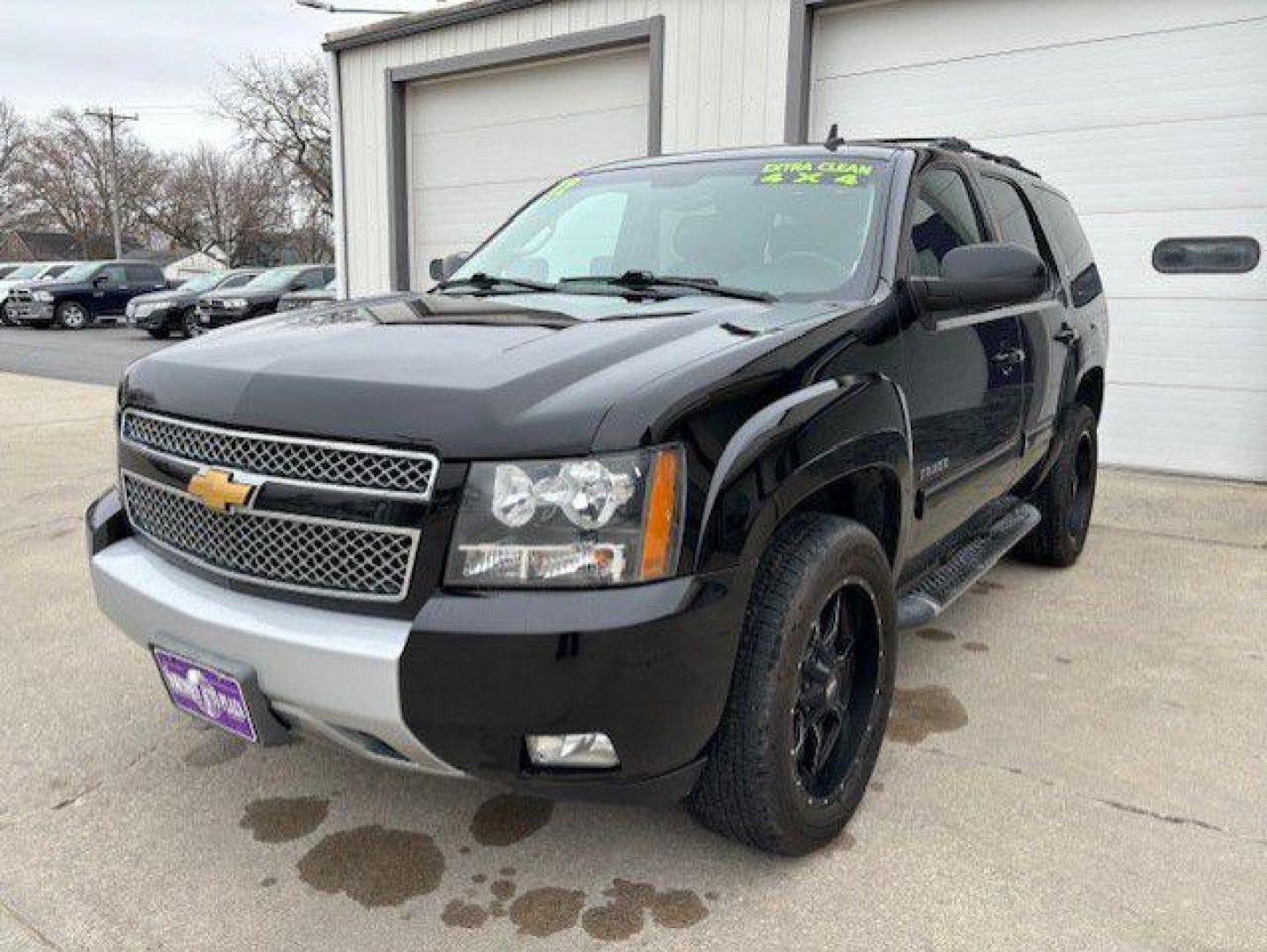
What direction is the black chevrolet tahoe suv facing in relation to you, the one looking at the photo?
facing the viewer and to the left of the viewer

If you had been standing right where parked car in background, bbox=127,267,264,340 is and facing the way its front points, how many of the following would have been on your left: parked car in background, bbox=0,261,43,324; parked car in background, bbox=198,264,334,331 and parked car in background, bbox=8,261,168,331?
1

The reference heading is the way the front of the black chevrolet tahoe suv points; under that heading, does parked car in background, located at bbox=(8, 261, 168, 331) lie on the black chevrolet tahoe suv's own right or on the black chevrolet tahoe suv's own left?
on the black chevrolet tahoe suv's own right

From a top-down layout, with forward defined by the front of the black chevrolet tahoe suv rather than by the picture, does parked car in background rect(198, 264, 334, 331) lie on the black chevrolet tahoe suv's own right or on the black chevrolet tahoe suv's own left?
on the black chevrolet tahoe suv's own right

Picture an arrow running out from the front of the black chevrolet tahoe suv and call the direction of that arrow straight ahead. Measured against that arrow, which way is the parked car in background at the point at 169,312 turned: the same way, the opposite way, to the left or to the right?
the same way

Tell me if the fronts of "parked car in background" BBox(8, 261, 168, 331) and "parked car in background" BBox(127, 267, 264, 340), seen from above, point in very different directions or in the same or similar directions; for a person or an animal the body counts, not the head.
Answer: same or similar directions

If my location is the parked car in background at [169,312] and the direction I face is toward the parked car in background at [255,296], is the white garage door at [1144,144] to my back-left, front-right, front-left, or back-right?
front-right

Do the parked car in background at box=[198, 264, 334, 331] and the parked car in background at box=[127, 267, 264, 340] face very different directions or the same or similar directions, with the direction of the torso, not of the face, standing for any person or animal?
same or similar directions

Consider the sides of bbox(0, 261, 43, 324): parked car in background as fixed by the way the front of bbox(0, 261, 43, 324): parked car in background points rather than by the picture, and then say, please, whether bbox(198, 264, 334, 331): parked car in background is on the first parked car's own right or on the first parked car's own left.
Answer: on the first parked car's own left

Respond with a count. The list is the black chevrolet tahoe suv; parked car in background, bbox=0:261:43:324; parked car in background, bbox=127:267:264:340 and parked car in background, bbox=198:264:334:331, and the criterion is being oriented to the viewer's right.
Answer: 0

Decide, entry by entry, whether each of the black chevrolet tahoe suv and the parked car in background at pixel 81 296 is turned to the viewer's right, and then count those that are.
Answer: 0

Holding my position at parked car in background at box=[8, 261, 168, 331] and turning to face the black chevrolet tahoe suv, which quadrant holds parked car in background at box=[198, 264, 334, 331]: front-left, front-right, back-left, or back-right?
front-left
